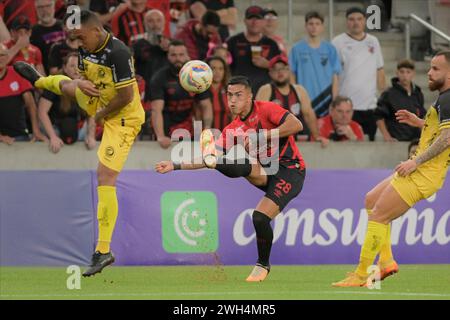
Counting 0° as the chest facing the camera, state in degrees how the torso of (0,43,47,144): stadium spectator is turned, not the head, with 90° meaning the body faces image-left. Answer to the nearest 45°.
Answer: approximately 0°

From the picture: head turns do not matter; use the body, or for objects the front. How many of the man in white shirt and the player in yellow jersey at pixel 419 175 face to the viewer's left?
1

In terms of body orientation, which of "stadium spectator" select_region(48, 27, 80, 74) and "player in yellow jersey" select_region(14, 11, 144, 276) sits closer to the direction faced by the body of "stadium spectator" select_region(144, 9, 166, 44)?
the player in yellow jersey

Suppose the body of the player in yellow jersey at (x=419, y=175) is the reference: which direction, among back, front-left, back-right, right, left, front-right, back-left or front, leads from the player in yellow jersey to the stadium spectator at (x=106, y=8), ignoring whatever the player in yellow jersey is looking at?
front-right

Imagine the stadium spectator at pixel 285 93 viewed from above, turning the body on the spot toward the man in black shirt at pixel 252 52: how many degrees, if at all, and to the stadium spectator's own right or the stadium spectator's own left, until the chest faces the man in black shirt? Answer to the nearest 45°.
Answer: approximately 135° to the stadium spectator's own right
